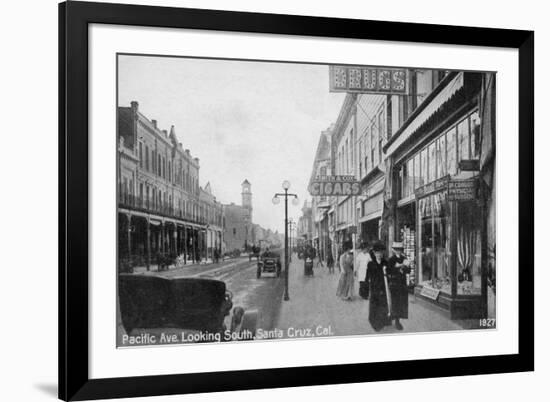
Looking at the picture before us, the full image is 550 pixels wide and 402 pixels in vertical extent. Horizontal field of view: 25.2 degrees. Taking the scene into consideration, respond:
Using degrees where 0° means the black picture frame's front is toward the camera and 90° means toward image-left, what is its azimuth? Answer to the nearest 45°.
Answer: approximately 315°

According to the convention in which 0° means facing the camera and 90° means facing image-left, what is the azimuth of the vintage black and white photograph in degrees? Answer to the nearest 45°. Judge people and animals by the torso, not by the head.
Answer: approximately 315°
